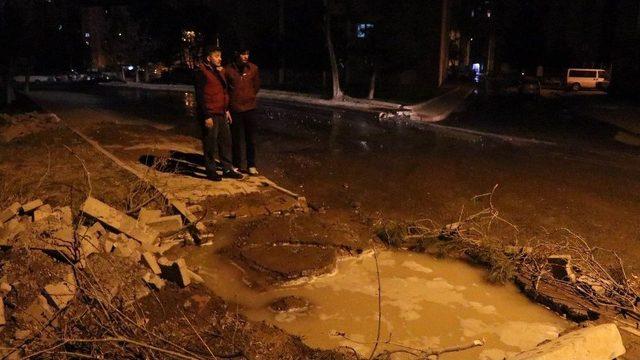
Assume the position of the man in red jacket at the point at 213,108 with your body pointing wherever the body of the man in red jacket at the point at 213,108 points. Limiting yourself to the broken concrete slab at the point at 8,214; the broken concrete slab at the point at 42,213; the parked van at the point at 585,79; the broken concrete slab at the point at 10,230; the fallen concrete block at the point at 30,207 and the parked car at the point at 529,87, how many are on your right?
4

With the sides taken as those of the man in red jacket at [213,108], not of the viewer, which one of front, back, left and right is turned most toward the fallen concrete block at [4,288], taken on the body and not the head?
right

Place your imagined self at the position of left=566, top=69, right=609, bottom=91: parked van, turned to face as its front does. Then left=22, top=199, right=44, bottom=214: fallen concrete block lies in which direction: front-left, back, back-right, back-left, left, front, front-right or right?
right

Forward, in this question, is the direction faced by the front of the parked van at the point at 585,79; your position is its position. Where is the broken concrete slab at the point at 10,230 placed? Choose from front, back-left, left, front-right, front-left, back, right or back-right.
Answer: right

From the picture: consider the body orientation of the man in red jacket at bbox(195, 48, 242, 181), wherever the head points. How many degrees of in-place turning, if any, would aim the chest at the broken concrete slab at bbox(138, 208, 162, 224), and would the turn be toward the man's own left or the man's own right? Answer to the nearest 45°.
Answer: approximately 45° to the man's own right

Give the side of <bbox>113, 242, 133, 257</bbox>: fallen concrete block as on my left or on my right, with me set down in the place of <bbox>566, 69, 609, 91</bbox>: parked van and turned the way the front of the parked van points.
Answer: on my right

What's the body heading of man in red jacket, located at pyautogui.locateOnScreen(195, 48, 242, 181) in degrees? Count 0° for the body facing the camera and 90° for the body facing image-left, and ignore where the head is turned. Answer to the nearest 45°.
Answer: approximately 315°

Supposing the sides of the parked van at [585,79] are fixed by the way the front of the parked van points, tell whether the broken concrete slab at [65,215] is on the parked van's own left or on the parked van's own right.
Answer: on the parked van's own right

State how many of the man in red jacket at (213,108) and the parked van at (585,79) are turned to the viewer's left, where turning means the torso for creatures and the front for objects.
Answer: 0

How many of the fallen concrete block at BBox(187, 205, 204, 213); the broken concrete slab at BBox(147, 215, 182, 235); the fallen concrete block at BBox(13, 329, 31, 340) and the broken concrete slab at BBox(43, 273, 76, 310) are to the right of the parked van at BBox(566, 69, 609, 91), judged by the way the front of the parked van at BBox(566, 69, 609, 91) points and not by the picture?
4
